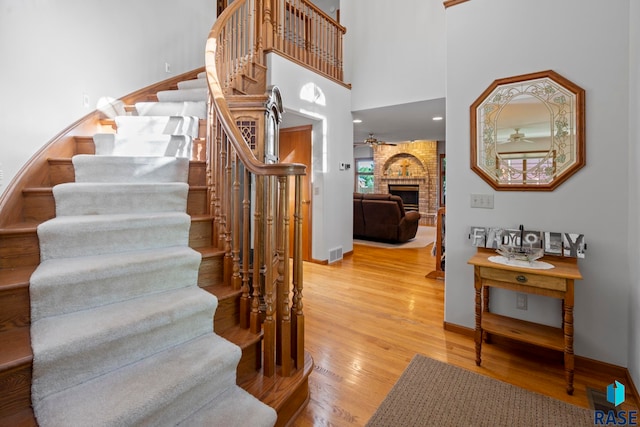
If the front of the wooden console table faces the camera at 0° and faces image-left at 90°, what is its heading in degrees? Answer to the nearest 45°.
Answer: approximately 45°

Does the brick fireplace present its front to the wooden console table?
yes

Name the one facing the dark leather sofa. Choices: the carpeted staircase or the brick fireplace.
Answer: the brick fireplace

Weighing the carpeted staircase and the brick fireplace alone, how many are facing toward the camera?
2

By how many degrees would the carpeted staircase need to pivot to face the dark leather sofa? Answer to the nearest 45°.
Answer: approximately 135° to its left

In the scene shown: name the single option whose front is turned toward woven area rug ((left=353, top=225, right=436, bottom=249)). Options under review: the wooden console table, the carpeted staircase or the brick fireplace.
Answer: the brick fireplace

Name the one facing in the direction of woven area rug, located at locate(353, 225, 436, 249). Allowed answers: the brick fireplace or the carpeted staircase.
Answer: the brick fireplace

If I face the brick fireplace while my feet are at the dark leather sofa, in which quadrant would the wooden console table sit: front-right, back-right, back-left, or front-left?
back-right

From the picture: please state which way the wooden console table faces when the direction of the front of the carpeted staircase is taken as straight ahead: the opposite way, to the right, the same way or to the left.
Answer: to the right
